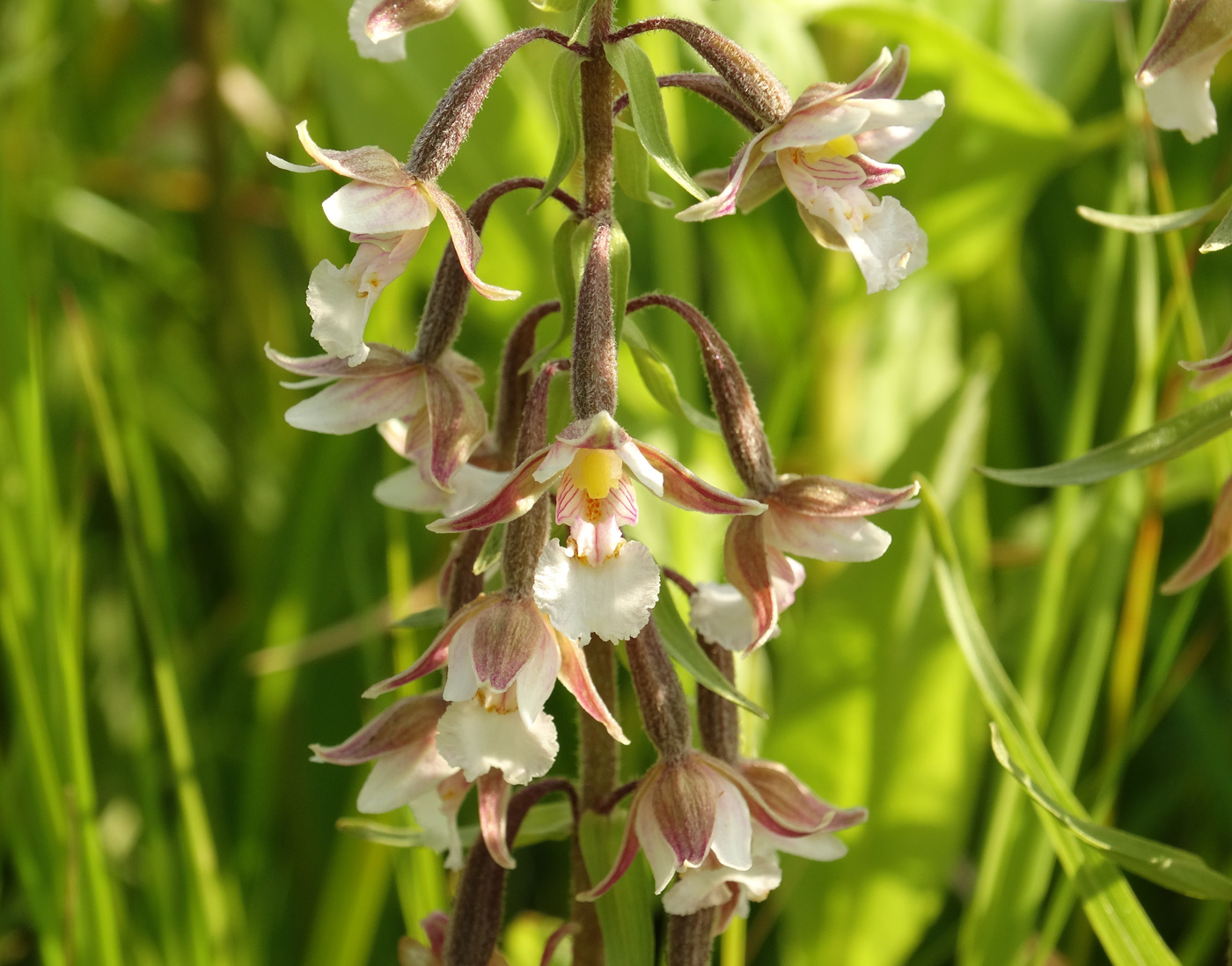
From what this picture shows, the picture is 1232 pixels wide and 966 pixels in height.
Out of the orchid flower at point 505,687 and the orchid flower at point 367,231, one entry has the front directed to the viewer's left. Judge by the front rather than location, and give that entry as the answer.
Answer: the orchid flower at point 367,231

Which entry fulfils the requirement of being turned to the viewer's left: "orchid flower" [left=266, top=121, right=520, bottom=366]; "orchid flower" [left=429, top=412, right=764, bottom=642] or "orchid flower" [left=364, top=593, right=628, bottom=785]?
"orchid flower" [left=266, top=121, right=520, bottom=366]

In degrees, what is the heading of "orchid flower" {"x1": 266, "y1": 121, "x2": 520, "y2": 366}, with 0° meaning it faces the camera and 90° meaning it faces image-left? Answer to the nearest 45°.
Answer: approximately 90°

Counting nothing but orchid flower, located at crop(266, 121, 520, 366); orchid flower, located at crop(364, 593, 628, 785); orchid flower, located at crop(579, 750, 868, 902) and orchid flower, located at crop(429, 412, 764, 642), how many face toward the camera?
3

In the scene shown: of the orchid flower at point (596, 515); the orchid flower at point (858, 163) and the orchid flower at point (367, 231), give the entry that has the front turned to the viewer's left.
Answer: the orchid flower at point (367, 231)

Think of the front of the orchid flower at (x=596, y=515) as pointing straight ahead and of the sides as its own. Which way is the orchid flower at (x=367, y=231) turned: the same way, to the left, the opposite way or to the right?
to the right

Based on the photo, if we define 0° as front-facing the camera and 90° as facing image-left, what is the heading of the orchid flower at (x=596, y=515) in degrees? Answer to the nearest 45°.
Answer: approximately 0°
